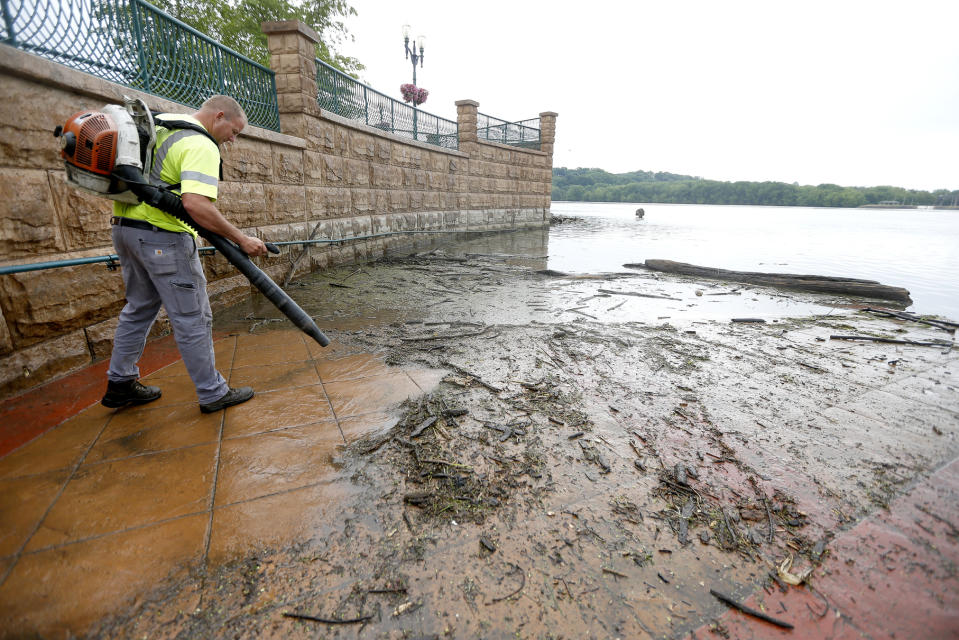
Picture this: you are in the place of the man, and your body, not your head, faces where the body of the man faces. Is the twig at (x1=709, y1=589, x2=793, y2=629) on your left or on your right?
on your right

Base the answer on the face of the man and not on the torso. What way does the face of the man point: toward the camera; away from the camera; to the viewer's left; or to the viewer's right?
to the viewer's right

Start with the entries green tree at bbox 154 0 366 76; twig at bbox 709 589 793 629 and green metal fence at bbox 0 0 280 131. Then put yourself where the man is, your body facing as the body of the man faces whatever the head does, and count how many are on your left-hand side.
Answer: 2

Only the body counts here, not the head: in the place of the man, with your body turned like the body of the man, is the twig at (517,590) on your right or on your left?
on your right

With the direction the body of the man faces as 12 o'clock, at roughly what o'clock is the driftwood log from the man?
The driftwood log is roughly at 12 o'clock from the man.

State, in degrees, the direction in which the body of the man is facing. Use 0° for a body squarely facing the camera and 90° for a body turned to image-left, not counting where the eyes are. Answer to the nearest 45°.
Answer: approximately 270°

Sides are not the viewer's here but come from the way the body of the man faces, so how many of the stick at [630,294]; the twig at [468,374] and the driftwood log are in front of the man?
3

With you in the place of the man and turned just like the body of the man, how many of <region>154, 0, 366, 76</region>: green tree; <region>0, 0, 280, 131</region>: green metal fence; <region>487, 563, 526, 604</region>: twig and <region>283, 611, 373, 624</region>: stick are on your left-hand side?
2

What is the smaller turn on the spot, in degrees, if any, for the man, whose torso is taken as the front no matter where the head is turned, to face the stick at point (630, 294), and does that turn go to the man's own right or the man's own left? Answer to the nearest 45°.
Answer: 0° — they already face it

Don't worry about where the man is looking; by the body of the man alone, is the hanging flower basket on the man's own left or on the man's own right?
on the man's own left

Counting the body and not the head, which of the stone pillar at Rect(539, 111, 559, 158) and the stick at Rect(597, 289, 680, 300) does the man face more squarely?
the stick

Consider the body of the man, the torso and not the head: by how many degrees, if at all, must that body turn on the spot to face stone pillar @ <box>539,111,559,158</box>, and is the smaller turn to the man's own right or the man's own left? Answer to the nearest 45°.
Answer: approximately 45° to the man's own left

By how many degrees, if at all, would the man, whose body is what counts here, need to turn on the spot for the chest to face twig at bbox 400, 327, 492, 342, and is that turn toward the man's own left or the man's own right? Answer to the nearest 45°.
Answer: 0° — they already face it
